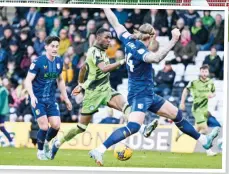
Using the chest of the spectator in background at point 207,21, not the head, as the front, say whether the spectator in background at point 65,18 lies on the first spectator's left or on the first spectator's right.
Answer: on the first spectator's right

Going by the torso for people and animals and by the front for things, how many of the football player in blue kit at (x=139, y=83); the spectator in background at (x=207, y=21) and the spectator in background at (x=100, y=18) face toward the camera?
2

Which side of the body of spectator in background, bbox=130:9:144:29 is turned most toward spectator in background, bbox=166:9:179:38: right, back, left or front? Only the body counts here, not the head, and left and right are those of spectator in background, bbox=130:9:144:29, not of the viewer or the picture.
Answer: left

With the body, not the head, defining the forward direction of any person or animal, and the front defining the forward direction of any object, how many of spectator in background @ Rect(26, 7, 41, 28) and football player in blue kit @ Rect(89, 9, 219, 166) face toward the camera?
1

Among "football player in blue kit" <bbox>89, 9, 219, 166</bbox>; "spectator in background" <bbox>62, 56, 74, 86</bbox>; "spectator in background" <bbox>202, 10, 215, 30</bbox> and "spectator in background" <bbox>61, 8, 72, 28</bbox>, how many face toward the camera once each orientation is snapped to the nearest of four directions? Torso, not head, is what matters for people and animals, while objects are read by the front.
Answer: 3

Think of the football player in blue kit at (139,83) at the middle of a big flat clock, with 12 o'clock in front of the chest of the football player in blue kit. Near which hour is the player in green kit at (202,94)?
The player in green kit is roughly at 1 o'clock from the football player in blue kit.

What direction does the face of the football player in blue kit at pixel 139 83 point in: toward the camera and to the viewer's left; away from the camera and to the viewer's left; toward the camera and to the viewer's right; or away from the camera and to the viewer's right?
away from the camera and to the viewer's right

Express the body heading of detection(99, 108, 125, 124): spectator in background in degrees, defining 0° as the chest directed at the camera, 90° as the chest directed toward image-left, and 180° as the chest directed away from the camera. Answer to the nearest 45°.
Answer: approximately 0°
